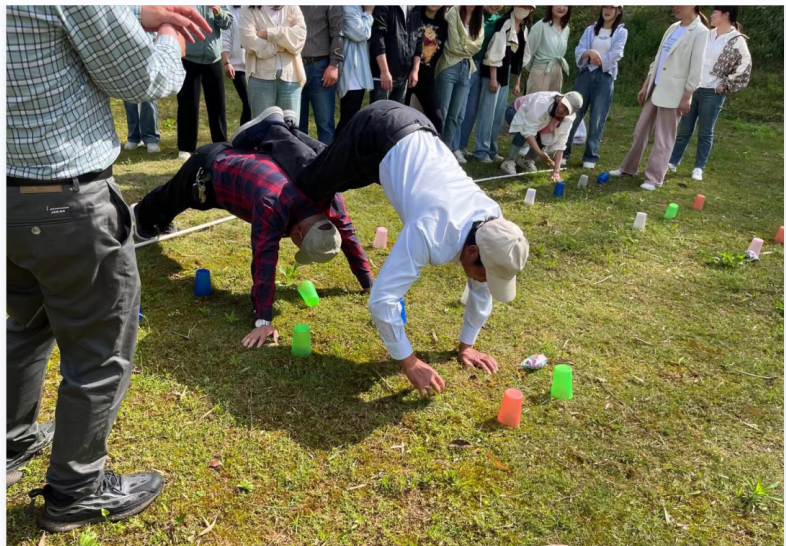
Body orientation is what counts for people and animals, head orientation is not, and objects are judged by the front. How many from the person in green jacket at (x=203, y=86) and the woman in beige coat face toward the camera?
2

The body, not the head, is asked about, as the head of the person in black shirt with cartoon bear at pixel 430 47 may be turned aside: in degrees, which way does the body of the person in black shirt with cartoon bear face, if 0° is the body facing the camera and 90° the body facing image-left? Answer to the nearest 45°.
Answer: approximately 0°

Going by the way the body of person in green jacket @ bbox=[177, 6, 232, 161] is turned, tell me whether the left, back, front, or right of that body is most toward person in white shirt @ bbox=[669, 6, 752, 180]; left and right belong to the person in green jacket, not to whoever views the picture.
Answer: left

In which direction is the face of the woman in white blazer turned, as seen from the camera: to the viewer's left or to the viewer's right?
to the viewer's left

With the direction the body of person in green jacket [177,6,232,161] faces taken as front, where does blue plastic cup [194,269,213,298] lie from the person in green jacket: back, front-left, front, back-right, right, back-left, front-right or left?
front

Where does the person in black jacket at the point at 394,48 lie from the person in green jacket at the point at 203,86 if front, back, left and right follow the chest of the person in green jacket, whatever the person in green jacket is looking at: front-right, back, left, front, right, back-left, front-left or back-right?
left

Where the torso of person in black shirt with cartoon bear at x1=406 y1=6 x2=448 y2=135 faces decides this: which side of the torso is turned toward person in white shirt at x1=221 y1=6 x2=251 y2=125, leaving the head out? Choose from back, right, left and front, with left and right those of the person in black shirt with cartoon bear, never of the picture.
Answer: right

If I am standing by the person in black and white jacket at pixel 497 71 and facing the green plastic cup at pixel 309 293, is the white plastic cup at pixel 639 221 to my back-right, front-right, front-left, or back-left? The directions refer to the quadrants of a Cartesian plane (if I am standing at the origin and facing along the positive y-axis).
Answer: front-left

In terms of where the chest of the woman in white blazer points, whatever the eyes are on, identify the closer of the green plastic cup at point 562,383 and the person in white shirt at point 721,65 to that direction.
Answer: the green plastic cup

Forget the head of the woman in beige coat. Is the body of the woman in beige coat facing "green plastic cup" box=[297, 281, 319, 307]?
yes

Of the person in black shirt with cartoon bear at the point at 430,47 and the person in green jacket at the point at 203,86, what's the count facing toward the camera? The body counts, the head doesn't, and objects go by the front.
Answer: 2

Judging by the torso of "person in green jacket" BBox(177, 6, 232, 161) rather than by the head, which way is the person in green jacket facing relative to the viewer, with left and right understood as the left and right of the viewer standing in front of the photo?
facing the viewer

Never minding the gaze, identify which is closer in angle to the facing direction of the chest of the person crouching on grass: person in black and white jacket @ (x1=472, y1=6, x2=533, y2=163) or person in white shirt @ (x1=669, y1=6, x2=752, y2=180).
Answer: the person in white shirt

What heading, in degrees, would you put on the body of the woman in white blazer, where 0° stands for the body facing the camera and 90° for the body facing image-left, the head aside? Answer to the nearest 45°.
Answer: approximately 45°

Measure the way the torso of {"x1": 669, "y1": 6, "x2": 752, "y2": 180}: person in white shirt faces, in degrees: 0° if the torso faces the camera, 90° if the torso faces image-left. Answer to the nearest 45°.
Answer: approximately 45°

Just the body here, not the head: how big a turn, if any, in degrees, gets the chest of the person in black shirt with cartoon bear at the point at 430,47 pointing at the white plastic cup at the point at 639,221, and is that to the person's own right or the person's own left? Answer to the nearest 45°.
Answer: approximately 45° to the person's own left

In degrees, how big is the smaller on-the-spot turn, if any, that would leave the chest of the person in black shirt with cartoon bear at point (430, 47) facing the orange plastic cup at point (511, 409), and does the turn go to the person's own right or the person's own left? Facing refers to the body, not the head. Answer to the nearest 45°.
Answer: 0° — they already face it
